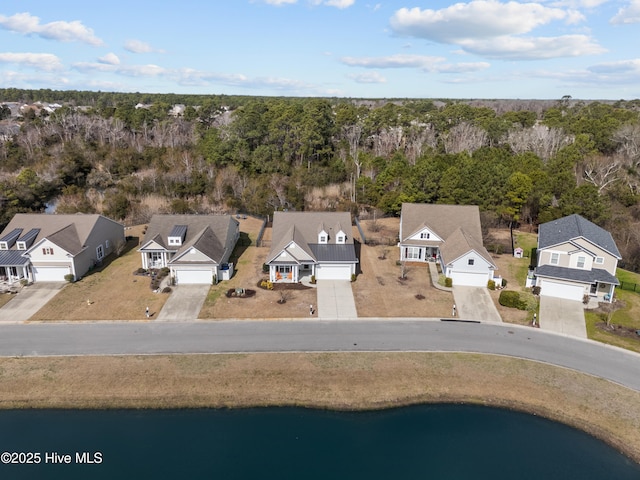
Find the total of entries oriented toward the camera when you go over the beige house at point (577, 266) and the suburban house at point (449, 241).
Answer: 2

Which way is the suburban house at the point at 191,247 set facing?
toward the camera

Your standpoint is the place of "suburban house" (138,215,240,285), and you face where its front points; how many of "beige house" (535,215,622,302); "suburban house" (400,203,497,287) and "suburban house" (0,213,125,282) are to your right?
1

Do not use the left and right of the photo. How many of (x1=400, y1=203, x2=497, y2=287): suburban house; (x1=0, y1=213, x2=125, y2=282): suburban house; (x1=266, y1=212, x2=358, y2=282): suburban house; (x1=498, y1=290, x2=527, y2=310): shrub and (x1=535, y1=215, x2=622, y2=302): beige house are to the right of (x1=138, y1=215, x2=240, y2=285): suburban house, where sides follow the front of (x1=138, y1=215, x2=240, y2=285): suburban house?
1

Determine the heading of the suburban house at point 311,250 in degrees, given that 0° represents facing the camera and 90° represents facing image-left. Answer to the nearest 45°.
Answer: approximately 0°

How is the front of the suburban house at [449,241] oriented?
toward the camera
